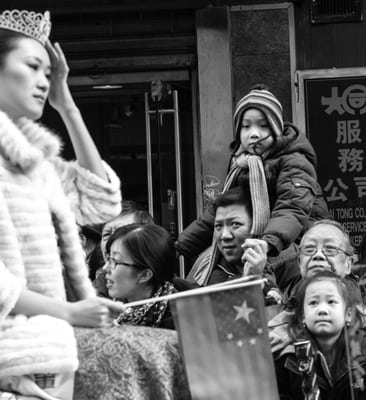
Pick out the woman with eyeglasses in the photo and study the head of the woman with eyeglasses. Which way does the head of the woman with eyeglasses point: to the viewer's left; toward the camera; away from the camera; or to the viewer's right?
to the viewer's left

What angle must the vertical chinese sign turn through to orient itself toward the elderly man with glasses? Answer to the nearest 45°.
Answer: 0° — it already faces them

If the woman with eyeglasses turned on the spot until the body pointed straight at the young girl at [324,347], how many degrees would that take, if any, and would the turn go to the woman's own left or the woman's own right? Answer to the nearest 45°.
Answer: approximately 135° to the woman's own left

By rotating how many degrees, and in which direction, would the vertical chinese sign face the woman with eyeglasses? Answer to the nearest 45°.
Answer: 0° — it already faces them

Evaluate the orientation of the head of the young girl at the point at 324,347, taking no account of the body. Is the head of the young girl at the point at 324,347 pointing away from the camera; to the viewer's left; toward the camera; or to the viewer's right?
toward the camera

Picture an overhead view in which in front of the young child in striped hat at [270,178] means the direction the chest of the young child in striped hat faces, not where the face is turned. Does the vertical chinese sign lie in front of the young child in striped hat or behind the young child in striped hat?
behind

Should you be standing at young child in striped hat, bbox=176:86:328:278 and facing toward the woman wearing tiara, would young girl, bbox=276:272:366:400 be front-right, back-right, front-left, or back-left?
front-left

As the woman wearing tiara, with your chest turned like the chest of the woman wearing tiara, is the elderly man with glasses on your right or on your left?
on your left

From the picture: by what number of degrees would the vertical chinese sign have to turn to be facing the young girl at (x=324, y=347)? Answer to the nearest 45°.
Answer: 0° — it already faces them

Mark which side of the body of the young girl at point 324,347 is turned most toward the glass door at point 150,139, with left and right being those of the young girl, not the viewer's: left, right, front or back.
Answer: back

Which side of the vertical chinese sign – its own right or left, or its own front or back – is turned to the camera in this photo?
front

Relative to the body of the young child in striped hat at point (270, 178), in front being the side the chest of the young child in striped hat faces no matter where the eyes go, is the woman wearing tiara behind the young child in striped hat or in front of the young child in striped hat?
in front
